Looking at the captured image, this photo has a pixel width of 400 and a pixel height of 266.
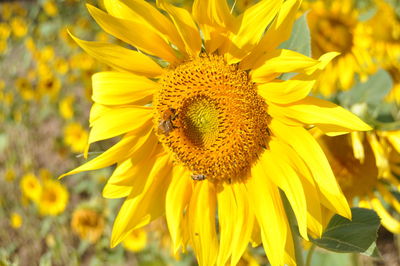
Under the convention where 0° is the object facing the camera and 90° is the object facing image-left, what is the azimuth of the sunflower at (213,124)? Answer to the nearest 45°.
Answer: approximately 0°

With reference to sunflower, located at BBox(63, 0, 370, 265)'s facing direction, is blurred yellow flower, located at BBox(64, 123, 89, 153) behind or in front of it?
behind

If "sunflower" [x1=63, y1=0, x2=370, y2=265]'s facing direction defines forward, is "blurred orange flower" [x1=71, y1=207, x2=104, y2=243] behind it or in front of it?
behind

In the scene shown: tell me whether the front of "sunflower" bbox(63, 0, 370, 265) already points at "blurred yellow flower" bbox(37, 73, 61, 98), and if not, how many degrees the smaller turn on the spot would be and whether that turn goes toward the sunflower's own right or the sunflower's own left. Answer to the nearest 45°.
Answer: approximately 135° to the sunflower's own right

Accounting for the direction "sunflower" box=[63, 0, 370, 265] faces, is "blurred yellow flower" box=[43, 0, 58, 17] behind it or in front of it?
behind

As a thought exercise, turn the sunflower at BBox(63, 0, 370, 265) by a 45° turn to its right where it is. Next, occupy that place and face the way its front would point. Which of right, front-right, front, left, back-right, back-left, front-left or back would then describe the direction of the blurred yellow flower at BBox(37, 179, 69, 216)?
right

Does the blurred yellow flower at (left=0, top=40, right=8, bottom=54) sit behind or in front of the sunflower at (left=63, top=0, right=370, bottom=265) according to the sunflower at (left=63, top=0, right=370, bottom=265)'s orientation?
behind

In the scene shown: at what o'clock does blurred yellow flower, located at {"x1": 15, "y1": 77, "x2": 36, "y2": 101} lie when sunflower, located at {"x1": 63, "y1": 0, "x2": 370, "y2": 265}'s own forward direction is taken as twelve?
The blurred yellow flower is roughly at 5 o'clock from the sunflower.

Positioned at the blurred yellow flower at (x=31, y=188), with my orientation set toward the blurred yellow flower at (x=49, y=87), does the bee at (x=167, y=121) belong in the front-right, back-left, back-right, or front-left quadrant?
back-right

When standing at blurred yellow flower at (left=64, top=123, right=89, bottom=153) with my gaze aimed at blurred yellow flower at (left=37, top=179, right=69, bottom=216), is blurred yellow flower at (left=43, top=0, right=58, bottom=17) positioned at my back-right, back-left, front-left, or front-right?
back-right

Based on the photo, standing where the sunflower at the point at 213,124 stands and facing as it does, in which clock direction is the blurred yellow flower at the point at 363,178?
The blurred yellow flower is roughly at 8 o'clock from the sunflower.

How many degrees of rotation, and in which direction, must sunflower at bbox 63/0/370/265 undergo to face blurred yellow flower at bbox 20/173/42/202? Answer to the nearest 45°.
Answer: approximately 135° to its right
